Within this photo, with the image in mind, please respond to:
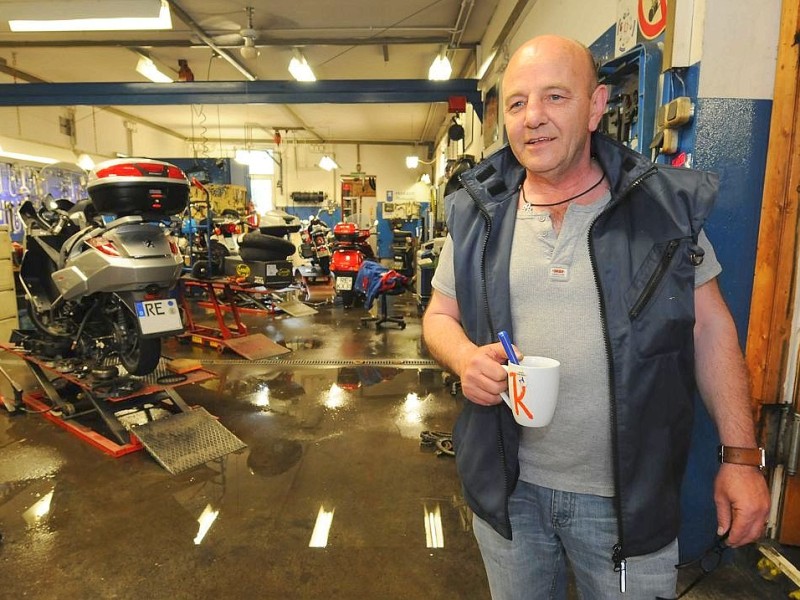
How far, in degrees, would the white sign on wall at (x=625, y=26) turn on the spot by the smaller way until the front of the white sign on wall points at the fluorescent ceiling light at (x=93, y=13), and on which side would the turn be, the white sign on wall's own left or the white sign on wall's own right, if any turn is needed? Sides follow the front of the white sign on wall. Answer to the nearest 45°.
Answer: approximately 45° to the white sign on wall's own right

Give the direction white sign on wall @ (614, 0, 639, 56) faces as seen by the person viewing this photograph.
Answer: facing the viewer and to the left of the viewer

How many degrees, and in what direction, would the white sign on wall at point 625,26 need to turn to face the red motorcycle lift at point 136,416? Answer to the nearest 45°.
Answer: approximately 45° to its right

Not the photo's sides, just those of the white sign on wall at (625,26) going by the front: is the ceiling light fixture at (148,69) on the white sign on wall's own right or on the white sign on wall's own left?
on the white sign on wall's own right

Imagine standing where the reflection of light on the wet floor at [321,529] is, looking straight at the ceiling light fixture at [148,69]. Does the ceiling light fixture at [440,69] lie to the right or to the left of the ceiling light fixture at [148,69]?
right

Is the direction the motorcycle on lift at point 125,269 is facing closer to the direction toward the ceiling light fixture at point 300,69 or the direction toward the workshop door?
the ceiling light fixture

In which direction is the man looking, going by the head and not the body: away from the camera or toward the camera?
toward the camera

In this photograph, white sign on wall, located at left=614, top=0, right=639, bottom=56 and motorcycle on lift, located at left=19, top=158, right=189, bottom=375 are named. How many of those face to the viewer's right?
0

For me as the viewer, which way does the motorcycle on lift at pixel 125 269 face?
facing away from the viewer and to the left of the viewer

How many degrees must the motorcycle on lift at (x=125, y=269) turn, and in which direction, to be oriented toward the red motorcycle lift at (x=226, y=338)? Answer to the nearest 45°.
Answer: approximately 90° to its right
